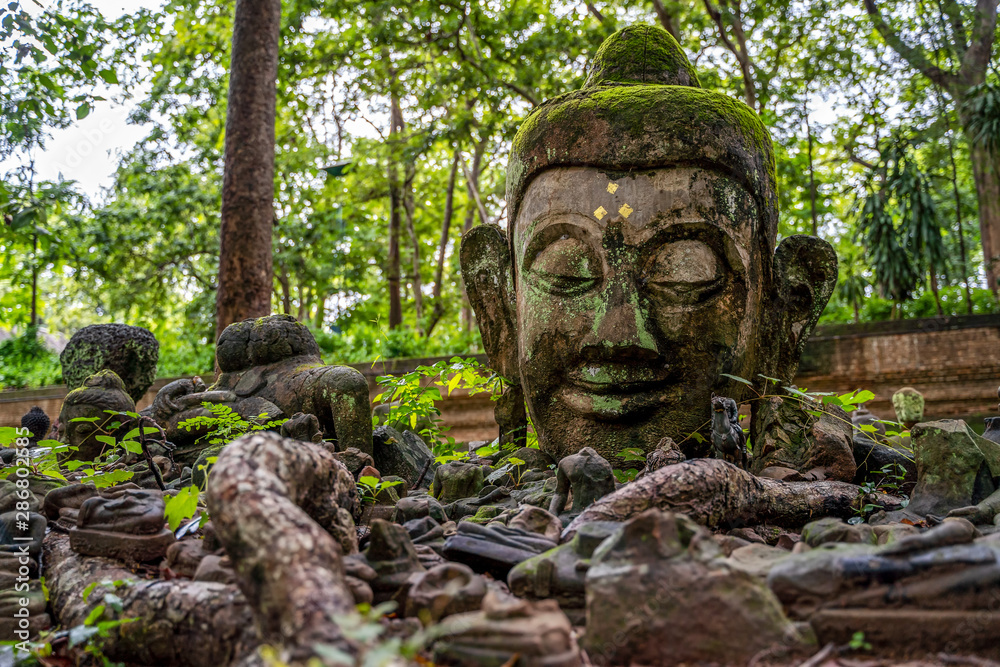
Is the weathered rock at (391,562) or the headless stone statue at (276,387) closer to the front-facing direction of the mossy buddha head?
the weathered rock

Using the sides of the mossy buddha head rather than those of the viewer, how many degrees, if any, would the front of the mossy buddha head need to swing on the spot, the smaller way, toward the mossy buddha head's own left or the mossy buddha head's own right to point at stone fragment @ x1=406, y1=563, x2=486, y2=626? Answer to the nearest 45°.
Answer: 0° — it already faces it

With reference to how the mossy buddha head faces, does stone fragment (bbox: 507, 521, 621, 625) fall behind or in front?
in front

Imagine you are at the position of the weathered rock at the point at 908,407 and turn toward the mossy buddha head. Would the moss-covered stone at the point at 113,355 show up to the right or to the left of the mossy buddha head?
right

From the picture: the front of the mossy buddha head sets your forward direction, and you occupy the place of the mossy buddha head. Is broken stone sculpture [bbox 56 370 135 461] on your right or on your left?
on your right

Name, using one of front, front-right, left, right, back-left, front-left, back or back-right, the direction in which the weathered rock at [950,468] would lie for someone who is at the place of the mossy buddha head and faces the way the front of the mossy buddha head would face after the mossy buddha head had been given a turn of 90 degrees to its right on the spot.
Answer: back

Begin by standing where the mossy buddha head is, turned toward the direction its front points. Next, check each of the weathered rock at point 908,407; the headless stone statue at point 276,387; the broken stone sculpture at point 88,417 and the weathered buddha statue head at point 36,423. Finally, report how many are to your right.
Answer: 3

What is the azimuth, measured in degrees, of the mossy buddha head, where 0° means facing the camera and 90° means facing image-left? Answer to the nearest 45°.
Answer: approximately 0°

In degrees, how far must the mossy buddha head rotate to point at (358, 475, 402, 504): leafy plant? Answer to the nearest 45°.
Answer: approximately 45° to its right

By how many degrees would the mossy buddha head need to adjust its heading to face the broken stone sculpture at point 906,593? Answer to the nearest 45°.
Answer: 0° — it already faces it
